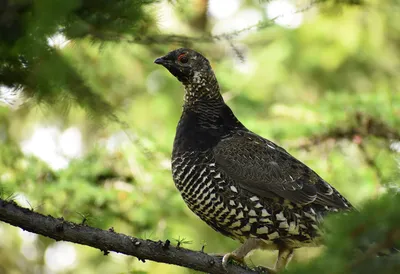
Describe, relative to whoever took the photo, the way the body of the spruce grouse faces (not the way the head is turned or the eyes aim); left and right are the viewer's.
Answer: facing to the left of the viewer
